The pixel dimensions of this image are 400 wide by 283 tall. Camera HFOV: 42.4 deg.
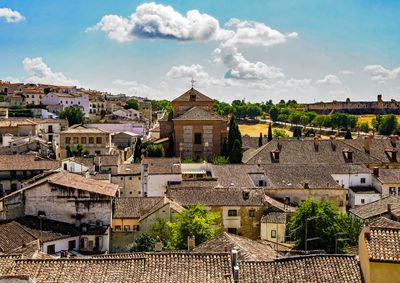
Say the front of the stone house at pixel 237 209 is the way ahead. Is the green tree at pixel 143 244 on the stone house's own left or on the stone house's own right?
on the stone house's own right

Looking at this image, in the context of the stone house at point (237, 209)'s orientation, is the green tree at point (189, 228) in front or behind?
in front

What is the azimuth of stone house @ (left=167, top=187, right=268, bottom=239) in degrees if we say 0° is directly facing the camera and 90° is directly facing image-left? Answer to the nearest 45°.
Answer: approximately 0°

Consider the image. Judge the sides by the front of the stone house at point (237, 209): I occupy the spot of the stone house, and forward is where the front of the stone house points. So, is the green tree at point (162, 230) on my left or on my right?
on my right

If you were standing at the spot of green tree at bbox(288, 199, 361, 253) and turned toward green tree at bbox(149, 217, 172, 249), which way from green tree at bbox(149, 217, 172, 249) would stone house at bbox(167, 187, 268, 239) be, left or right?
right

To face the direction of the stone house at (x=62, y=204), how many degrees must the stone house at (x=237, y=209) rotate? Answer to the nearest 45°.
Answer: approximately 90° to its right

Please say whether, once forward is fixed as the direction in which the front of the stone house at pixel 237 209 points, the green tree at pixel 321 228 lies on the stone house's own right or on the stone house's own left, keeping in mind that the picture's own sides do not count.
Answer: on the stone house's own left
